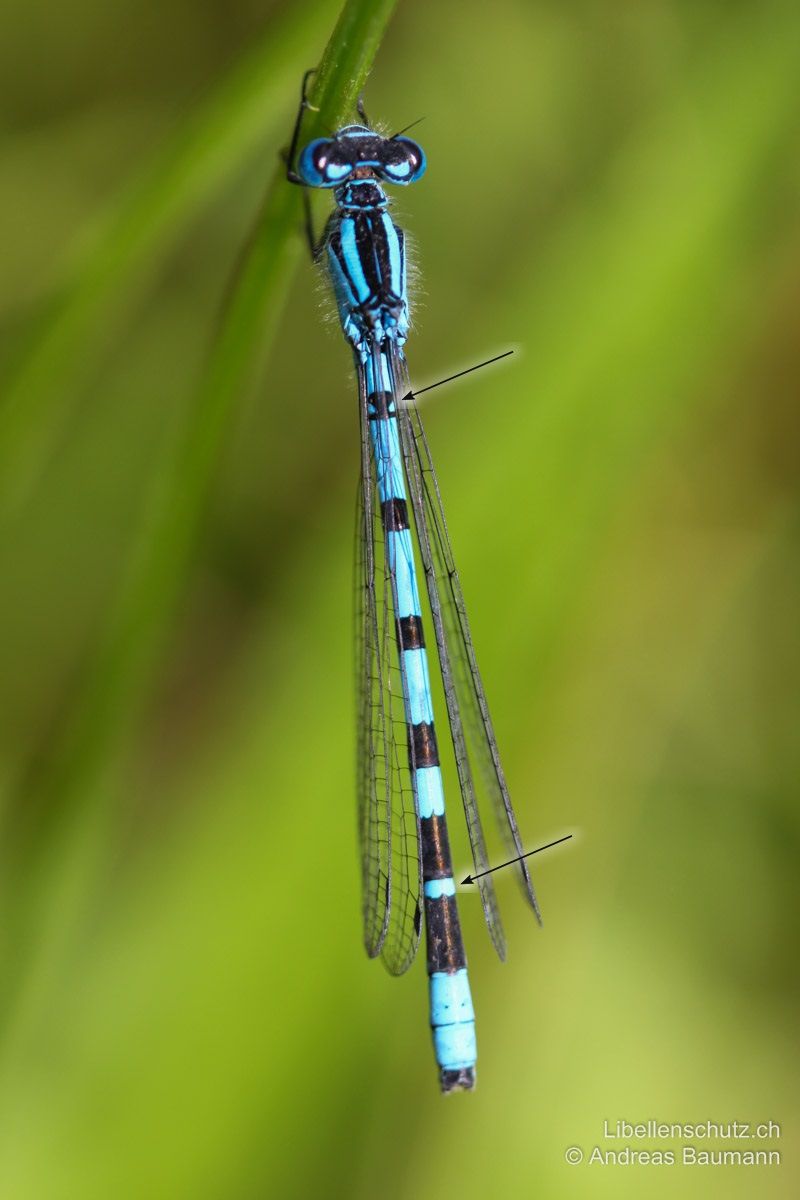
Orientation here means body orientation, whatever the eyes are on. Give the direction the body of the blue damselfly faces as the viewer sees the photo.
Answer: away from the camera
